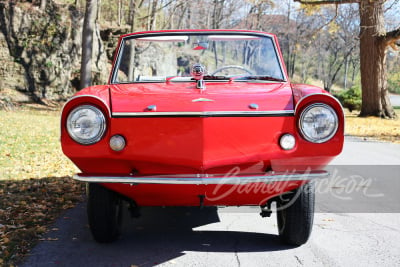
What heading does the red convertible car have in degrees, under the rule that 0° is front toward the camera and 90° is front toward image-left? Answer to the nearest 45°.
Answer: approximately 0°

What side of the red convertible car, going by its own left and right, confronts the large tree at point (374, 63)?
back
